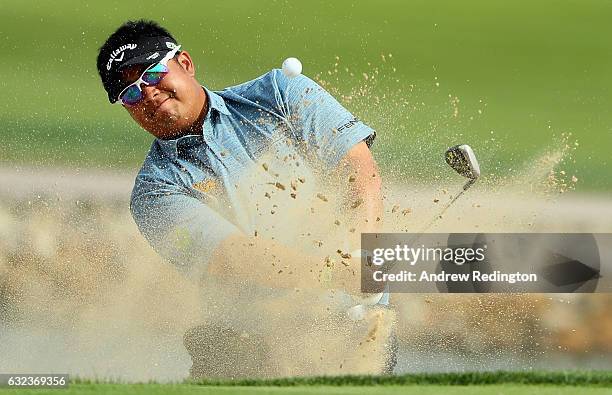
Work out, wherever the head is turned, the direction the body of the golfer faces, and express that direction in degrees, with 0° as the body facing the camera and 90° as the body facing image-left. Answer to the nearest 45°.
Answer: approximately 0°
